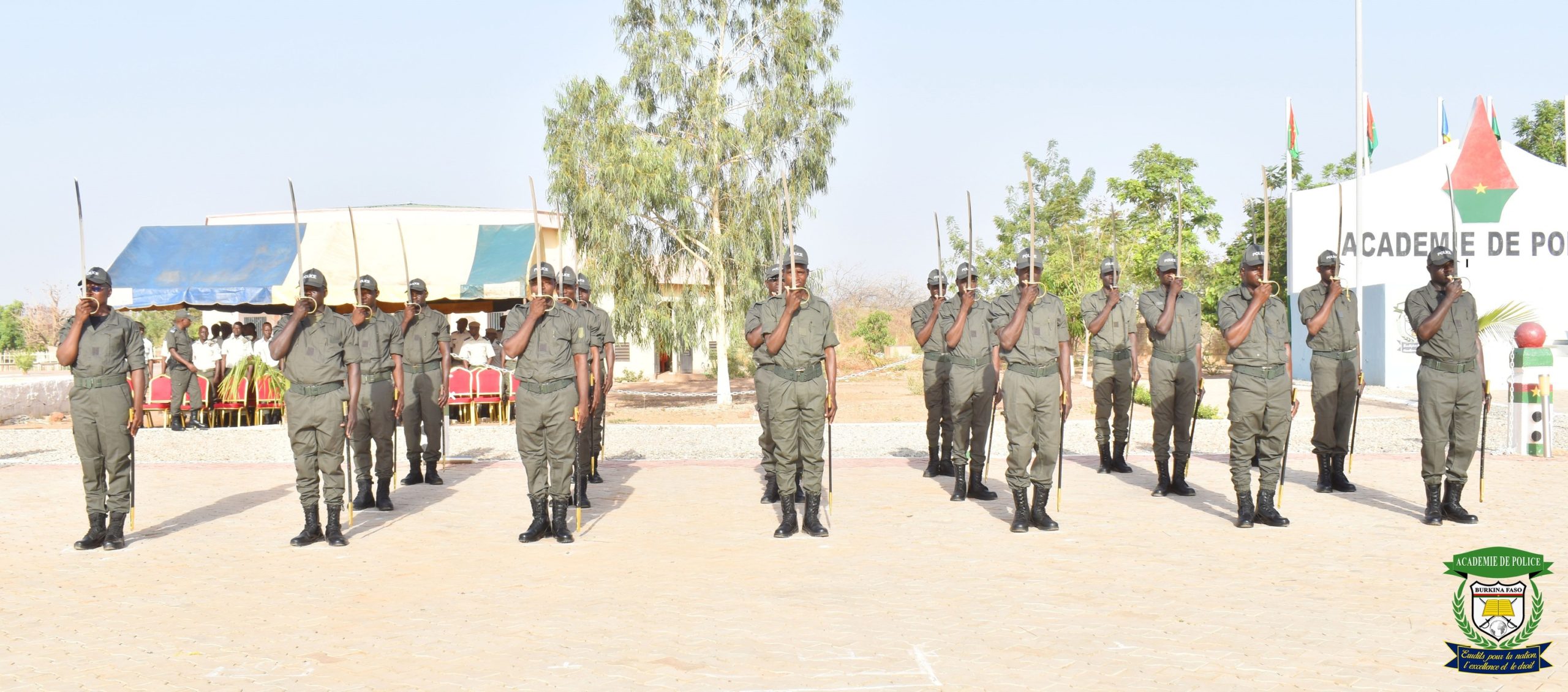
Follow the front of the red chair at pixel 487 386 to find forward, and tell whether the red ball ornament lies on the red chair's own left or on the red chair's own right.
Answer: on the red chair's own left

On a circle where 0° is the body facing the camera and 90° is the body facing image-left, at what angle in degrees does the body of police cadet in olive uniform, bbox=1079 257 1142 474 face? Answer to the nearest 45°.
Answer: approximately 0°

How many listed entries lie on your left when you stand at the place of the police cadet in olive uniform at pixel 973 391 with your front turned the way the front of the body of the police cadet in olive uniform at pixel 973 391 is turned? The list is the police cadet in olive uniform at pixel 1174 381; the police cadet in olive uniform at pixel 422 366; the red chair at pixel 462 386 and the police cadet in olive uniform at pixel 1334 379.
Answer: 2

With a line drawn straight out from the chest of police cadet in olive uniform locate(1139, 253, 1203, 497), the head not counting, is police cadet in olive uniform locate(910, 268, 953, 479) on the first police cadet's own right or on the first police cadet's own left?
on the first police cadet's own right
